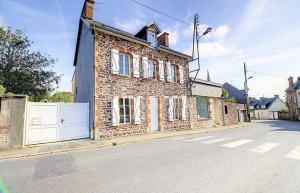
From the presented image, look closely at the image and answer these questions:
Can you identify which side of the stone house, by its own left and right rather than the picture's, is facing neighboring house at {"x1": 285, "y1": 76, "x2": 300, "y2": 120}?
left

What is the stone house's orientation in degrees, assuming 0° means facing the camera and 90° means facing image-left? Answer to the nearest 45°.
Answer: approximately 315°

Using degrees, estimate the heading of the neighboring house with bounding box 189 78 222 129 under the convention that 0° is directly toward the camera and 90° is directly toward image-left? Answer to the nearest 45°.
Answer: approximately 315°

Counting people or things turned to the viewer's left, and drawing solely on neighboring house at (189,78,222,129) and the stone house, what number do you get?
0

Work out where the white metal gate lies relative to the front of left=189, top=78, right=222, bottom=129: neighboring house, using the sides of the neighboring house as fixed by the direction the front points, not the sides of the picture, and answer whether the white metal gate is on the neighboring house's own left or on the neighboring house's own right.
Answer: on the neighboring house's own right

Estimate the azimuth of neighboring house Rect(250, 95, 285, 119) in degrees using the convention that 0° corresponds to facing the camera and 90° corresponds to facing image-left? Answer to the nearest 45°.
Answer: approximately 45°

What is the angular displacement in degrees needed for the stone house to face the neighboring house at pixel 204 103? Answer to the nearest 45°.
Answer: approximately 90° to its left

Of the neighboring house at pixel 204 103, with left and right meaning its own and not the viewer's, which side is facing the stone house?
right

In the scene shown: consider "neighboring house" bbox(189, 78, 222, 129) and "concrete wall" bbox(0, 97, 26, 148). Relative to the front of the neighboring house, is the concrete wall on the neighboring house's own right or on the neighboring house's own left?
on the neighboring house's own right

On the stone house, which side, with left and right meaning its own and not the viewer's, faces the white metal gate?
right

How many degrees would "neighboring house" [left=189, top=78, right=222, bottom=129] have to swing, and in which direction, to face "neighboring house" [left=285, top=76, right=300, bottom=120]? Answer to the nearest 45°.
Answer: approximately 90° to its left

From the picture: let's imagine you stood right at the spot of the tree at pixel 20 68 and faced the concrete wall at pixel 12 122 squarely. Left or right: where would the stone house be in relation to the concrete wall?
left

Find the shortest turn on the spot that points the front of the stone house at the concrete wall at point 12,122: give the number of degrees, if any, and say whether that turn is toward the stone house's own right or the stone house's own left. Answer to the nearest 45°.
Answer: approximately 90° to the stone house's own right
